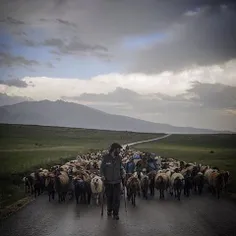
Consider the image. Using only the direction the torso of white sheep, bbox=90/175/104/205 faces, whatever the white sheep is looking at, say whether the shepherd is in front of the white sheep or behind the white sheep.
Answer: in front

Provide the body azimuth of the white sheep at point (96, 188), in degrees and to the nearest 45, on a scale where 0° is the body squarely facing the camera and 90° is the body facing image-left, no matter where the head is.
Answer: approximately 0°
